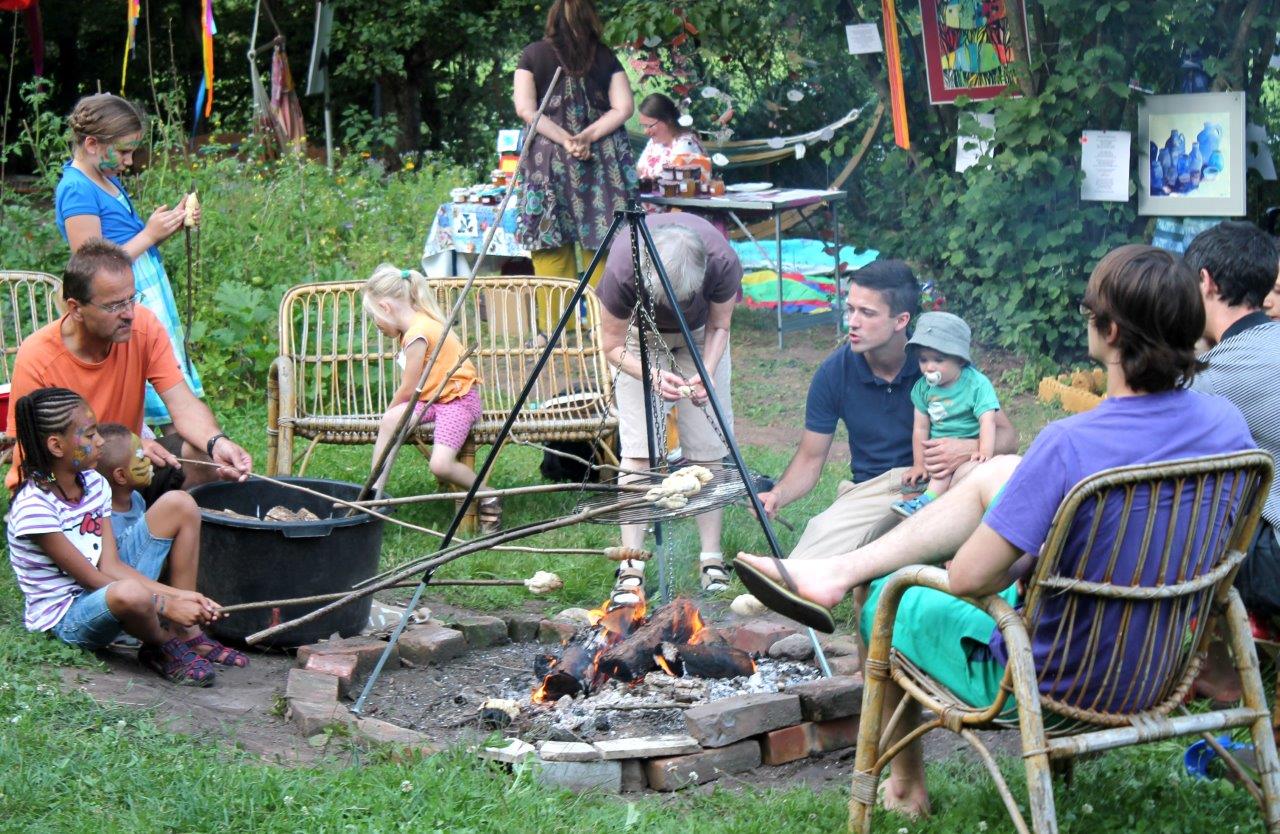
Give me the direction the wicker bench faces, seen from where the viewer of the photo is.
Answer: facing the viewer

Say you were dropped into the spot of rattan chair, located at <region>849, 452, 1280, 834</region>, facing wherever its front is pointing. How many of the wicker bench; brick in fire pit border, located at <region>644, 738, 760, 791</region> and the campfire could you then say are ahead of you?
3

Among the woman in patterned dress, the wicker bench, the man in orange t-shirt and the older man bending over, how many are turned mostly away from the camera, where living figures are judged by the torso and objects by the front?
1

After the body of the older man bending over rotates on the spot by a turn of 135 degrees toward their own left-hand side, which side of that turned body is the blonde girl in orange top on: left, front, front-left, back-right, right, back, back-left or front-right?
left

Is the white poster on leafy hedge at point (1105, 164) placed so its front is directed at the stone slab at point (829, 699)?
yes

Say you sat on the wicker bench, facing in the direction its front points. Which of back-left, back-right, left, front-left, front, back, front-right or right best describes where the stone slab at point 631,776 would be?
front

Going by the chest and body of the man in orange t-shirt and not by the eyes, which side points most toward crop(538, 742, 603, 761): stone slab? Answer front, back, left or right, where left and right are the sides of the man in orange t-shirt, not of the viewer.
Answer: front

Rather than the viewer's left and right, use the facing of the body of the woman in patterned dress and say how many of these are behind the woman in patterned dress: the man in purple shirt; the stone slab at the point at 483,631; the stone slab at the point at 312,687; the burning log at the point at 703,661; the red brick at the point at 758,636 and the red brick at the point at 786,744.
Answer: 6

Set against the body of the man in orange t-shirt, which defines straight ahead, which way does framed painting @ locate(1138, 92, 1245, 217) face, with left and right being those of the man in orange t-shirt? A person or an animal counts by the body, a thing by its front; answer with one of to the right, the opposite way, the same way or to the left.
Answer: to the right

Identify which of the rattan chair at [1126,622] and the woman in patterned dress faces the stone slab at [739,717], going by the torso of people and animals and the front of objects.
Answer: the rattan chair

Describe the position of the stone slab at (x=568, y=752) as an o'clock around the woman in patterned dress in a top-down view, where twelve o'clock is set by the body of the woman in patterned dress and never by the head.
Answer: The stone slab is roughly at 6 o'clock from the woman in patterned dress.

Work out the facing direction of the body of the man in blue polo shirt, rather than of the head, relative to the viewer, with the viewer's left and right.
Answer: facing the viewer and to the left of the viewer

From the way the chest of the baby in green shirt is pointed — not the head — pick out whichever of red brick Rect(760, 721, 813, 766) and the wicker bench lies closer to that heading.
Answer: the red brick

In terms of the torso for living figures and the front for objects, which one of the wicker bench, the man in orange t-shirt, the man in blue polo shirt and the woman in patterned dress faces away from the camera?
the woman in patterned dress

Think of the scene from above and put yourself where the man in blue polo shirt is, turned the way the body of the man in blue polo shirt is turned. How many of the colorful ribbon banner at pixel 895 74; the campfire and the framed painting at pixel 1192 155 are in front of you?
1

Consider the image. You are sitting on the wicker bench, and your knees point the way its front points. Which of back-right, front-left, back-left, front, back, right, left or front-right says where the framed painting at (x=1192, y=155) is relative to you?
left

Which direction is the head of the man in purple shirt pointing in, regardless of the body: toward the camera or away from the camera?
away from the camera

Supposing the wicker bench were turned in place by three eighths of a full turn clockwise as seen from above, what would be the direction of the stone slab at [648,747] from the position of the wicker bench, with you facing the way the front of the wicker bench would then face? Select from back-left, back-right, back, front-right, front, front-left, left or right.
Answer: back-left

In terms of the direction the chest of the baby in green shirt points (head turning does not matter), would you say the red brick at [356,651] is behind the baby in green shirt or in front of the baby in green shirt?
in front

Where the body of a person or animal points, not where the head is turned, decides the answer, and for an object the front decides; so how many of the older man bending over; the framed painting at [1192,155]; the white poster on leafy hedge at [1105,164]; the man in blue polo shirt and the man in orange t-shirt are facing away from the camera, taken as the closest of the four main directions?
0
